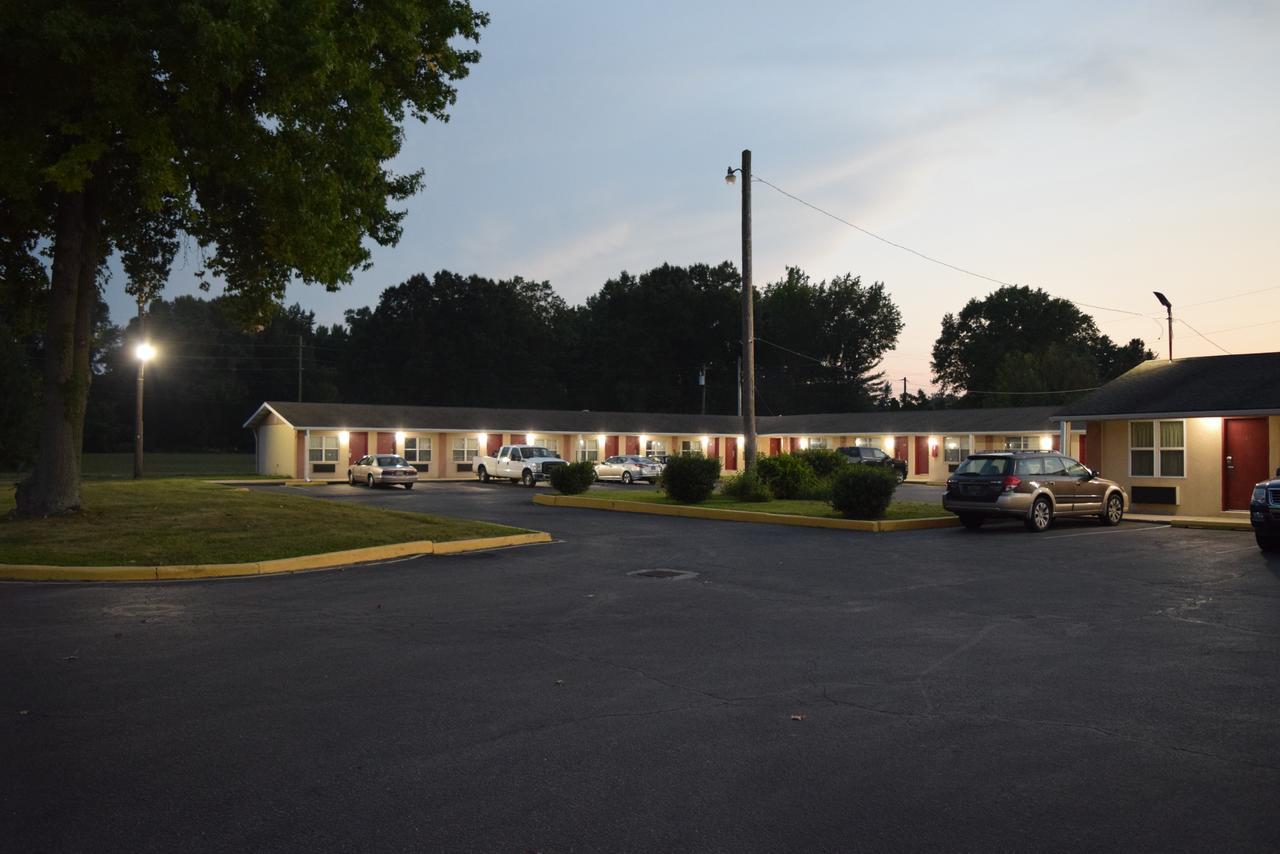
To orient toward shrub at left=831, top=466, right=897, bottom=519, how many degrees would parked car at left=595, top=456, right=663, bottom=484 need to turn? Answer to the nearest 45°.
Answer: approximately 135° to its left

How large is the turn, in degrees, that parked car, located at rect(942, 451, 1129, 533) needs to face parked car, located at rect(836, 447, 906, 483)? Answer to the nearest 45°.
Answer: approximately 45° to its left

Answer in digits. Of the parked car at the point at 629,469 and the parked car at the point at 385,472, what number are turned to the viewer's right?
0

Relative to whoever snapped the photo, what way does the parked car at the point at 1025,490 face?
facing away from the viewer and to the right of the viewer

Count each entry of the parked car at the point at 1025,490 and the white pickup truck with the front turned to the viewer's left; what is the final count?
0

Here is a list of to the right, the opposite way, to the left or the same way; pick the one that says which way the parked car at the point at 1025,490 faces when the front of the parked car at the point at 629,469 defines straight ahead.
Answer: to the right

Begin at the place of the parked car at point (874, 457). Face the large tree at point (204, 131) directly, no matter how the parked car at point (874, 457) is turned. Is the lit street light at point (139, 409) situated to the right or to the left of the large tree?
right

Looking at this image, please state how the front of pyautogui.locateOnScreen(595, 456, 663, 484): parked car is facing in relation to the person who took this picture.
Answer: facing away from the viewer and to the left of the viewer

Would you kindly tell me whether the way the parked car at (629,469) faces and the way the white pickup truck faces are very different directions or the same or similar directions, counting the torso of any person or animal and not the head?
very different directions

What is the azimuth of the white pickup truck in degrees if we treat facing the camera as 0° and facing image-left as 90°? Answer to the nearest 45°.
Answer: approximately 315°
